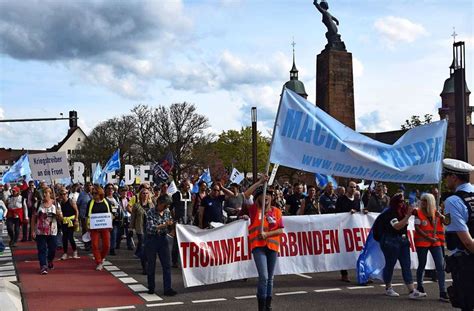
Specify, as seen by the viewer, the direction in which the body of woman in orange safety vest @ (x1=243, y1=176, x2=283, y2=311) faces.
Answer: toward the camera

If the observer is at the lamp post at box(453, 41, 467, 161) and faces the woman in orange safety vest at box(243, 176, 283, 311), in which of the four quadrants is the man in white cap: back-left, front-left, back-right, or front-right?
front-left

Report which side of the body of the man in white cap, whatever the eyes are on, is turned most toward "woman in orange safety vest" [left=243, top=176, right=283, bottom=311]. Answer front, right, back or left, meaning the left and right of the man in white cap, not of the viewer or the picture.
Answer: front

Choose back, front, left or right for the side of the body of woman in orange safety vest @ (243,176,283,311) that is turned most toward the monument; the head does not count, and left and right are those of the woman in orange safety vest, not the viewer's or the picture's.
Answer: back

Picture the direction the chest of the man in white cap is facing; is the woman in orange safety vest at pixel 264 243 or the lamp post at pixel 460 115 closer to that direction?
the woman in orange safety vest

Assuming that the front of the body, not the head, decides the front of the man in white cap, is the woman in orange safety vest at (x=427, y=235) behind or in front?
in front

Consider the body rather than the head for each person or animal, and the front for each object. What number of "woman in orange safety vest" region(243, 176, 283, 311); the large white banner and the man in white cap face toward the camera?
2

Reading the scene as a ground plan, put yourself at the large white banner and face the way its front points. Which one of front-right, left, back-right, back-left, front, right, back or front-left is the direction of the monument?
back

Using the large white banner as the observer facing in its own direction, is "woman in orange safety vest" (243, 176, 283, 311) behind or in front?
in front

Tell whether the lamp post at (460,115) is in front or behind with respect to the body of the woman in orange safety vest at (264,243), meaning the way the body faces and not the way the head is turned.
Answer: behind

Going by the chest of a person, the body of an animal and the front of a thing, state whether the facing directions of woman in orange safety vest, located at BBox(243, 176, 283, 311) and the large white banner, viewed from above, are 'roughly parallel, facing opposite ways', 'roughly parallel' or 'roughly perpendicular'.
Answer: roughly parallel

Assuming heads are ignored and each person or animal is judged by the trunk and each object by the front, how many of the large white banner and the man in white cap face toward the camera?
1

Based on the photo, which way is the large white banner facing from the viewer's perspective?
toward the camera
